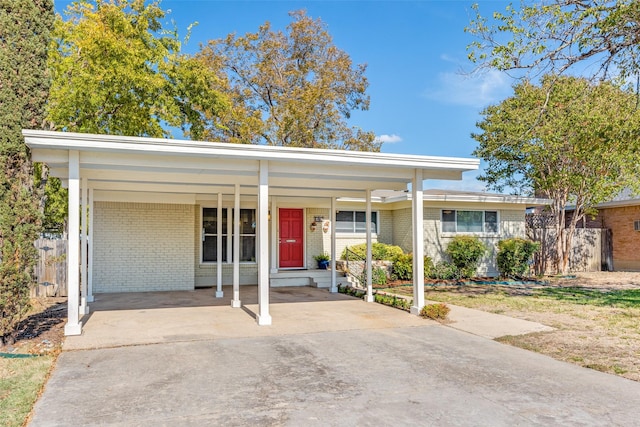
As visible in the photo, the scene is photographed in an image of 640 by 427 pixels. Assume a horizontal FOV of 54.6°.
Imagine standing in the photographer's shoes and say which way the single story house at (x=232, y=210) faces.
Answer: facing the viewer

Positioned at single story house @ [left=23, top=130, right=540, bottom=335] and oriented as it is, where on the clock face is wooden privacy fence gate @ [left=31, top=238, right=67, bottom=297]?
The wooden privacy fence gate is roughly at 3 o'clock from the single story house.

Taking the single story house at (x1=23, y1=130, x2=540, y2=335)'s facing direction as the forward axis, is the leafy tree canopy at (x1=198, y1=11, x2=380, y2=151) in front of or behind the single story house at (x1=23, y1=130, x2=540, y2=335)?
behind

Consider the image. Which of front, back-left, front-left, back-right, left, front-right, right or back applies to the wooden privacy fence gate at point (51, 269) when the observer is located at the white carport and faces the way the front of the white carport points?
back-right

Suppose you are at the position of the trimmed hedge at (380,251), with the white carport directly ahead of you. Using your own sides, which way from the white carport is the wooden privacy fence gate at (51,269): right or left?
right

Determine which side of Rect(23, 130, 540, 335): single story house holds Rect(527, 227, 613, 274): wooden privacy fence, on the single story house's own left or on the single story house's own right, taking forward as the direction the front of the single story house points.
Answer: on the single story house's own left

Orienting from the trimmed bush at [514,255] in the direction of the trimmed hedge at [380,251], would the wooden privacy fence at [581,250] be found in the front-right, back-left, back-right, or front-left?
back-right

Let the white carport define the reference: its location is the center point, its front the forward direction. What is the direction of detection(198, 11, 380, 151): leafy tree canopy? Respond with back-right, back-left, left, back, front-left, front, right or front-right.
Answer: back

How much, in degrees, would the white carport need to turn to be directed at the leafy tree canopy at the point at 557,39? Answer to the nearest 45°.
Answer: approximately 90° to its left

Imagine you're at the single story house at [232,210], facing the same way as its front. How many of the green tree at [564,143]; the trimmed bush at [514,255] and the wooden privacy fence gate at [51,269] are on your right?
1

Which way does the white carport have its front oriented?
toward the camera

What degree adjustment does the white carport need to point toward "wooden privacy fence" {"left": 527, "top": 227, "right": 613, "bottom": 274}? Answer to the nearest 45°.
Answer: approximately 135° to its left

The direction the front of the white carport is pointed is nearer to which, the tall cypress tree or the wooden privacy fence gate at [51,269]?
the tall cypress tree
